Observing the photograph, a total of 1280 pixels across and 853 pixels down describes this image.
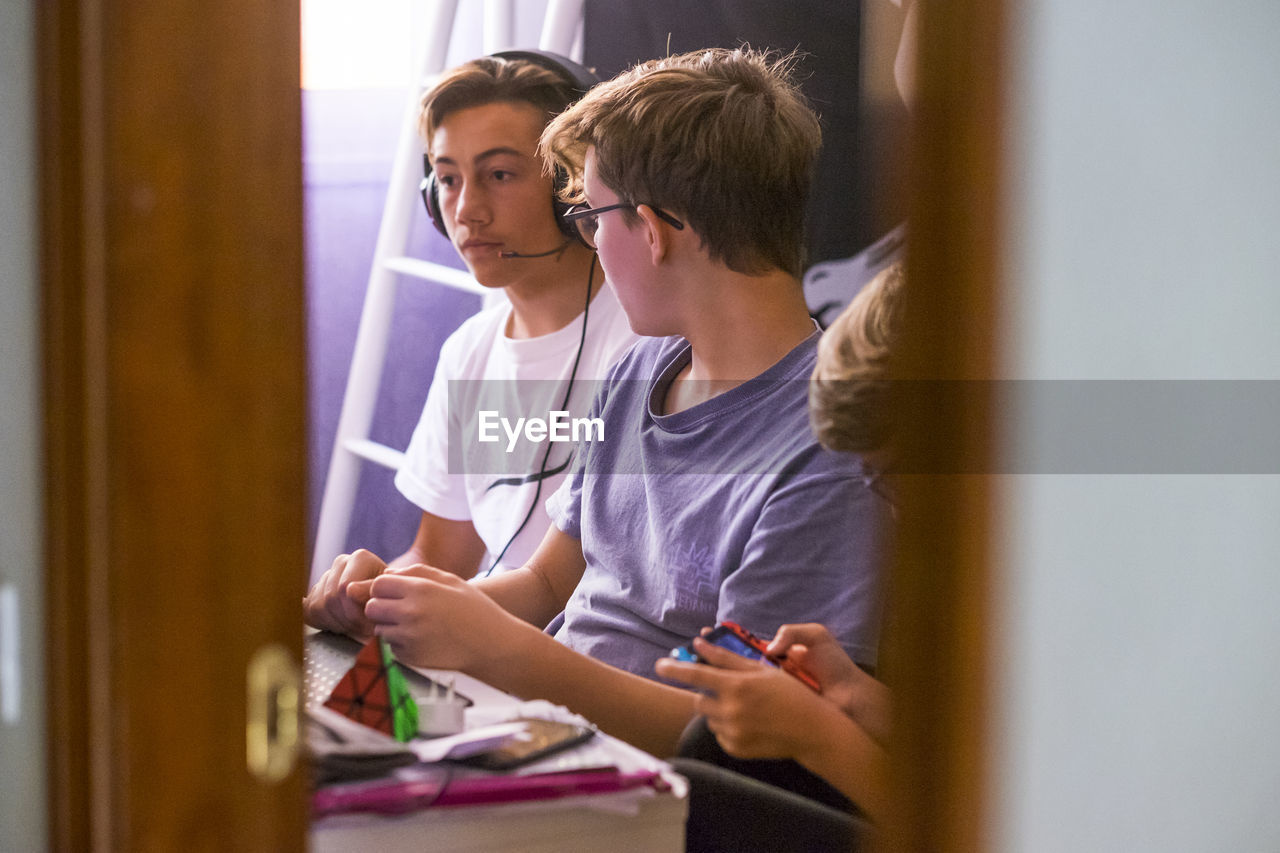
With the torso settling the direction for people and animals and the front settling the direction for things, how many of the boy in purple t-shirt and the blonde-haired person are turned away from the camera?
0

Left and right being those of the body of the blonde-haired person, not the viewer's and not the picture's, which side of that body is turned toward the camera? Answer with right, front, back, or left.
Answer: left

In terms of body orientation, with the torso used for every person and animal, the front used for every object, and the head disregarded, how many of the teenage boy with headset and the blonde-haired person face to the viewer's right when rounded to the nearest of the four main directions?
0

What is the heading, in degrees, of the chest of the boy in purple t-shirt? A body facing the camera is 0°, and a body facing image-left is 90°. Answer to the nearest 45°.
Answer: approximately 45°

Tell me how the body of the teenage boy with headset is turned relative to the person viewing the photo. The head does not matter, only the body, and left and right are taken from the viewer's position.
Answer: facing the viewer and to the left of the viewer

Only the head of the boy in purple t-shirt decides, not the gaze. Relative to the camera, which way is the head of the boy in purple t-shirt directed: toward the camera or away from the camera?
away from the camera
